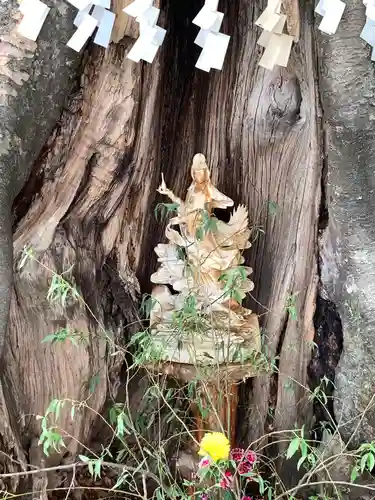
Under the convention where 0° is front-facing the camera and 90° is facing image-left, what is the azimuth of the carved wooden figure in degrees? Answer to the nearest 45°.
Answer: approximately 0°
